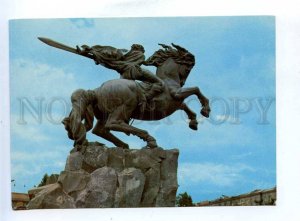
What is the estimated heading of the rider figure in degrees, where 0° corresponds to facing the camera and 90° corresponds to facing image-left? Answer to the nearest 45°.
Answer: approximately 270°

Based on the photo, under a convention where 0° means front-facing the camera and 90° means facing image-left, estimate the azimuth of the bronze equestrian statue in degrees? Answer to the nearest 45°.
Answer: approximately 270°
